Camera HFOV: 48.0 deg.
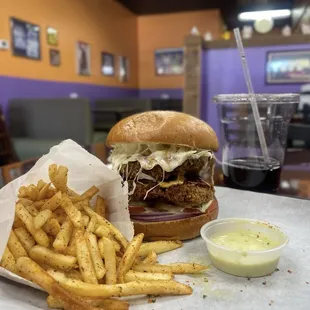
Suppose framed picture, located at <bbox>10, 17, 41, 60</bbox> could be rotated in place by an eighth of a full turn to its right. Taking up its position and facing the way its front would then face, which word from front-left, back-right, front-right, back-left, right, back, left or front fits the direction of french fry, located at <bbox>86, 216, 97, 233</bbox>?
front

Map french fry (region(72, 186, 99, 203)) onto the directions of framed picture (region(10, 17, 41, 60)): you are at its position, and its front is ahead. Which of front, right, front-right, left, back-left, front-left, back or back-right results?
front-right

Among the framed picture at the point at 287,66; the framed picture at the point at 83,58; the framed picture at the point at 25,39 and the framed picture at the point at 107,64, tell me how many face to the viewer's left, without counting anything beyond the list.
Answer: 0

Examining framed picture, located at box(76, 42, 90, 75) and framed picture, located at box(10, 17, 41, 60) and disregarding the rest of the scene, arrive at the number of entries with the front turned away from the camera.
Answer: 0

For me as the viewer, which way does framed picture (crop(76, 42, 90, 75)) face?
facing the viewer and to the right of the viewer

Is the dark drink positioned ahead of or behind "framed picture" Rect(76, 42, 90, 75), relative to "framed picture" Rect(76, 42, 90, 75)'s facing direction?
ahead

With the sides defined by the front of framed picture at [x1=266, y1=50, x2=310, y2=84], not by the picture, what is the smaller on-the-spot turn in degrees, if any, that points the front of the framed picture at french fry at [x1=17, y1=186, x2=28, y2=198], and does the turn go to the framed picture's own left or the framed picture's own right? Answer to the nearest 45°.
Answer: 0° — it already faces it

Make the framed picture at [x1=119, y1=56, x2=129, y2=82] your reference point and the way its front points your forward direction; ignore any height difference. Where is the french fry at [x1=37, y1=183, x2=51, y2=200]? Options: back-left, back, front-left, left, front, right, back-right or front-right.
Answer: front-right

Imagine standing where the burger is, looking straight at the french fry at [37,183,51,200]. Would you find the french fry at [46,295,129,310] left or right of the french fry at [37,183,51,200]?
left

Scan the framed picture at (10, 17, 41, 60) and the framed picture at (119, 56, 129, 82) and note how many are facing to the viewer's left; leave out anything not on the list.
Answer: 0

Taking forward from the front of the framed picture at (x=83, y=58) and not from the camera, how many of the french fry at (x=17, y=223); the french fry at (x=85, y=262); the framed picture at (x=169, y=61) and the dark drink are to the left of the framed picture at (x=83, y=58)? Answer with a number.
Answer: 1

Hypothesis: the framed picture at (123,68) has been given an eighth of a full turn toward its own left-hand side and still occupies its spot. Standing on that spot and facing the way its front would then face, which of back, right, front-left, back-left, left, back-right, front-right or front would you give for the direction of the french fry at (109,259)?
right

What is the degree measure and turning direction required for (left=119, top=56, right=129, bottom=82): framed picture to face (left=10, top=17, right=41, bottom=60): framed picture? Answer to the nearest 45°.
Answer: approximately 45° to its right

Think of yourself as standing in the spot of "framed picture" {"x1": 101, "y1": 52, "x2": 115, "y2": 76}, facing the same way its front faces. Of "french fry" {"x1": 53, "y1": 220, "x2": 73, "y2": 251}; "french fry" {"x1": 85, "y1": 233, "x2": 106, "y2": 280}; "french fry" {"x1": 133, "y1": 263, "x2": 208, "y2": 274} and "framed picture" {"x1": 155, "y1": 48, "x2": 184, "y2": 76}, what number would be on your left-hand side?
1

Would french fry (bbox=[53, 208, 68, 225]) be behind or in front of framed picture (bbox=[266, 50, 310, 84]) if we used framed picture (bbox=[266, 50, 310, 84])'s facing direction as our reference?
in front

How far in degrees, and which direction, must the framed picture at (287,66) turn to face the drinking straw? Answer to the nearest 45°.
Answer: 0° — it already faces it

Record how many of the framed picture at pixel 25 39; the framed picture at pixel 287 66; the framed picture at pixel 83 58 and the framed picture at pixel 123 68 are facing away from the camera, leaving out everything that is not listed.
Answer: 0

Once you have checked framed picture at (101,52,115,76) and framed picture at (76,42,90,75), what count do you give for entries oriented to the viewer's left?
0

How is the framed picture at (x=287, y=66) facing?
toward the camera

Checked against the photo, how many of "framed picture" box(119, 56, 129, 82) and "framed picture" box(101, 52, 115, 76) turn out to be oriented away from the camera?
0
